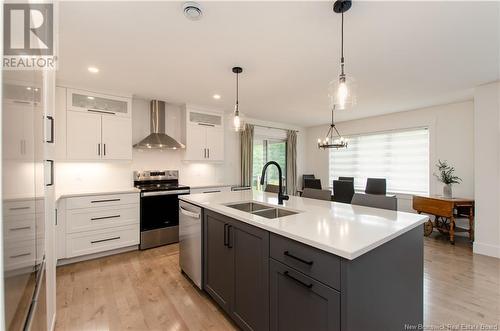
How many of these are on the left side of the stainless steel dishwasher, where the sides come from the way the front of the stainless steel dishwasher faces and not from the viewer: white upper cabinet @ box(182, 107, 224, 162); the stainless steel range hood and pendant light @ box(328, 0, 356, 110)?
1

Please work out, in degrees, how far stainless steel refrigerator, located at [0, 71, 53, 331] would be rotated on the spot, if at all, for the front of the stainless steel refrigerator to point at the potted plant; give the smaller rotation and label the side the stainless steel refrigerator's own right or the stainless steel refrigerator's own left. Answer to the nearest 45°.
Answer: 0° — it already faces it

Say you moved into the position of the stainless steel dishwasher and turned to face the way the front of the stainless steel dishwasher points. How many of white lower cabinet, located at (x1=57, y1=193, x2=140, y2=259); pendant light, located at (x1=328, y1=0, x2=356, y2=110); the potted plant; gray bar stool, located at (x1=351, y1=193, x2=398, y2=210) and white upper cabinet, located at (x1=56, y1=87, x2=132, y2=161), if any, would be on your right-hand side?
2

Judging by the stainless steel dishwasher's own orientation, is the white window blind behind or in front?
behind

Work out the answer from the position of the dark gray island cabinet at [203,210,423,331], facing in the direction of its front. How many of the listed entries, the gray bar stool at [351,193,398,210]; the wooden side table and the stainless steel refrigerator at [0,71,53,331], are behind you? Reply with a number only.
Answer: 2

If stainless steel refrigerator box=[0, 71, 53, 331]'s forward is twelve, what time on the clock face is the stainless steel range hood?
The stainless steel range hood is roughly at 10 o'clock from the stainless steel refrigerator.

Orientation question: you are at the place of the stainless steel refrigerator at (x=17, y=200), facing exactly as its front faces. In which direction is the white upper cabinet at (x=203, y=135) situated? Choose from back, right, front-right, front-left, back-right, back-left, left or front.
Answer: front-left

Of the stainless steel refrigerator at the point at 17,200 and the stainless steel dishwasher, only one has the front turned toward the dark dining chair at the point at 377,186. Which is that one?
the stainless steel refrigerator

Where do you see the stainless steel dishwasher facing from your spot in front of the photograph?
facing the viewer and to the left of the viewer

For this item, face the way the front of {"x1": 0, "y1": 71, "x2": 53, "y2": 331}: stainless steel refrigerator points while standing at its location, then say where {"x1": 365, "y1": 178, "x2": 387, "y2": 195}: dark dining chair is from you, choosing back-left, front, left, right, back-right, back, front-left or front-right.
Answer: front

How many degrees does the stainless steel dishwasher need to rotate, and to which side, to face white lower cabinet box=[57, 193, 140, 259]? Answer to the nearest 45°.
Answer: approximately 90° to its right

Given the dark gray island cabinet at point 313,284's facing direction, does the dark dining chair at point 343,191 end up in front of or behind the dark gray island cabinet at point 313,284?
behind

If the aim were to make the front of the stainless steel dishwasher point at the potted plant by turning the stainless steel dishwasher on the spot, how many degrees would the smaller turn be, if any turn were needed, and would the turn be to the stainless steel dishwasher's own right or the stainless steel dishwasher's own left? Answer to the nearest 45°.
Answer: approximately 135° to the stainless steel dishwasher's own left

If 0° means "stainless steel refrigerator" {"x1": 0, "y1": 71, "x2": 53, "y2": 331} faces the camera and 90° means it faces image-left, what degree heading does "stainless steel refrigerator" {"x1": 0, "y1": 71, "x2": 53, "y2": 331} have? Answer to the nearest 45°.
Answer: approximately 270°
